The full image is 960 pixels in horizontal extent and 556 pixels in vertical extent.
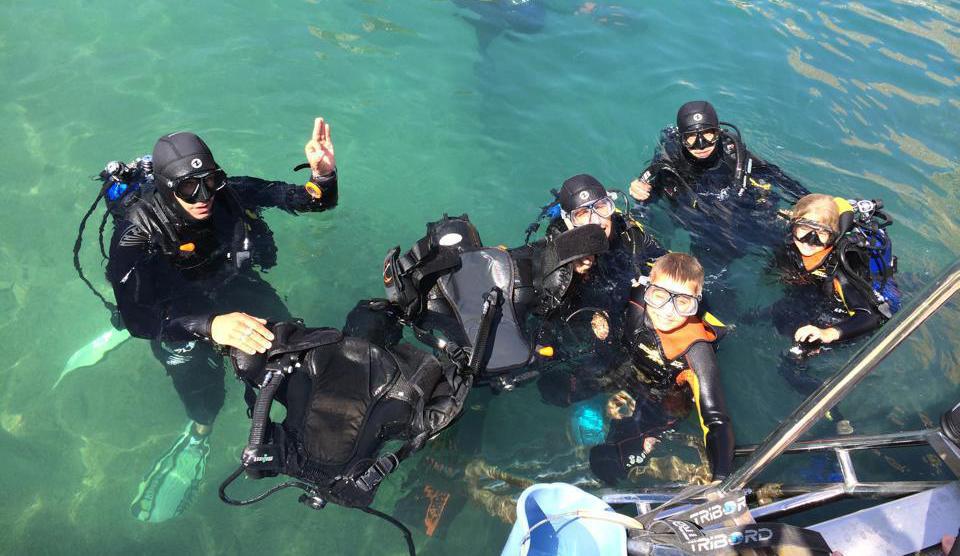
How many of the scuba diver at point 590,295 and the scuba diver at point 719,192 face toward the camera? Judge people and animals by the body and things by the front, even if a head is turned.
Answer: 2

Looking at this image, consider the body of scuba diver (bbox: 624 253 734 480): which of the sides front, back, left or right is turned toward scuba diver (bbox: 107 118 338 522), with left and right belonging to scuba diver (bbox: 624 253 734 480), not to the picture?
right

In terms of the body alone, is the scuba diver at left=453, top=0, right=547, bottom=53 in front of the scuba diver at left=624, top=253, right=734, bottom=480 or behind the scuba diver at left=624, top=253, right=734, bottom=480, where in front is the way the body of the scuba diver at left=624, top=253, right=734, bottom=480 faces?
behind

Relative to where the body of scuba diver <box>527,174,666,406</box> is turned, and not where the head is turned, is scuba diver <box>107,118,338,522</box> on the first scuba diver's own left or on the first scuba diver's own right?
on the first scuba diver's own right

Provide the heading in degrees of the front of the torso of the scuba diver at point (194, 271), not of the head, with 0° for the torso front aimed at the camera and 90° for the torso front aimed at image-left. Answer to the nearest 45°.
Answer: approximately 315°

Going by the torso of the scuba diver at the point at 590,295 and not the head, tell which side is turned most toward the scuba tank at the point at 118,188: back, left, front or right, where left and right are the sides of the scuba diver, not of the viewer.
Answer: right

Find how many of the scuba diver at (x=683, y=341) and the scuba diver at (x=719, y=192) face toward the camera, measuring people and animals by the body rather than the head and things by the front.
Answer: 2

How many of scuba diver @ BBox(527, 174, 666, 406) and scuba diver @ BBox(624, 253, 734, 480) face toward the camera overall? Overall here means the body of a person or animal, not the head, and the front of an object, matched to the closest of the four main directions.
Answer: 2
